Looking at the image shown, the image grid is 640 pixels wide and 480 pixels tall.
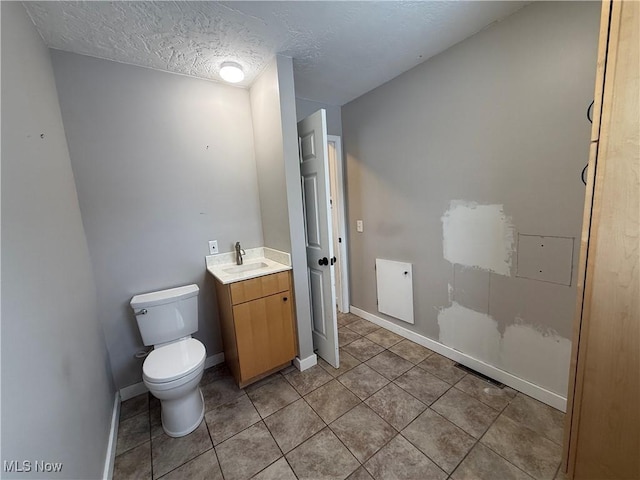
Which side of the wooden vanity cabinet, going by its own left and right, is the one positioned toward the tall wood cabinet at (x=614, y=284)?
front

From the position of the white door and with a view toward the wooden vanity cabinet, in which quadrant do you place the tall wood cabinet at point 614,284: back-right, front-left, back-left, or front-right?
back-left

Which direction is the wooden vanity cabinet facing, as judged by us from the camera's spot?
facing the viewer and to the right of the viewer
